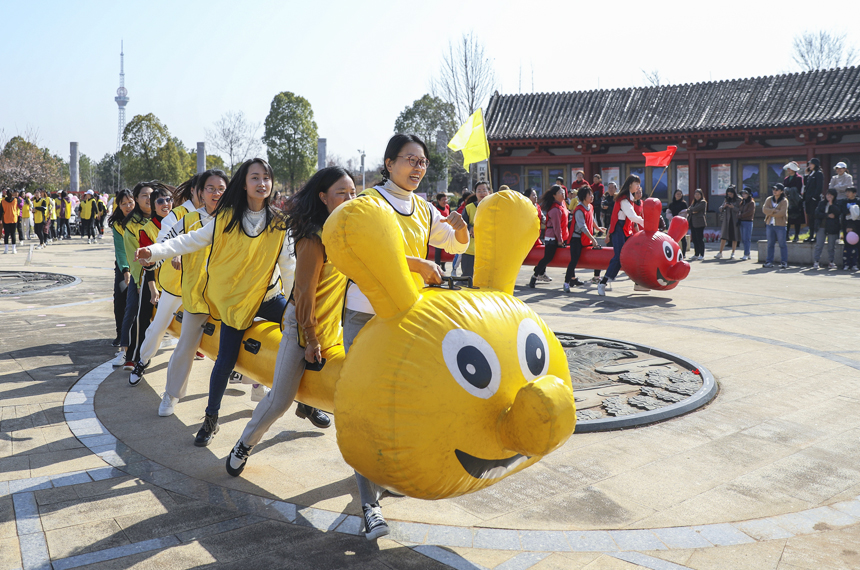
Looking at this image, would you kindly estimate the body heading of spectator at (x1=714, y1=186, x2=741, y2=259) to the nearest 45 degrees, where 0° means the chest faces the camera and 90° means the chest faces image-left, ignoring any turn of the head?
approximately 45°

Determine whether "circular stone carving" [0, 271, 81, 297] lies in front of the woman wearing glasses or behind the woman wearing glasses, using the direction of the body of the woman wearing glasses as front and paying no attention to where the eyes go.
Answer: behind

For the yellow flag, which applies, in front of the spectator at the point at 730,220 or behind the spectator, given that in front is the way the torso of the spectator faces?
in front

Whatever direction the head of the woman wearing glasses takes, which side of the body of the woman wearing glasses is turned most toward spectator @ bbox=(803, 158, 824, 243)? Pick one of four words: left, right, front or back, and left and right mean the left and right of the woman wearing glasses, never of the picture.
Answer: left

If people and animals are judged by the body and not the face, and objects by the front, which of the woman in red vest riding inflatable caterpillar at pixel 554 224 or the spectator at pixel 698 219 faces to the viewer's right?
the woman in red vest riding inflatable caterpillar at pixel 554 224

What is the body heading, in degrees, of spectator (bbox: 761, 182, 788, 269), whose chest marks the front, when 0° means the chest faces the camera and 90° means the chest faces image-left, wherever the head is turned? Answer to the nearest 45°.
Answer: approximately 45°

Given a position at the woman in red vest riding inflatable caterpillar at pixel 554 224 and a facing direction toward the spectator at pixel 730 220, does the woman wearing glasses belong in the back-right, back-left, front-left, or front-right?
back-right

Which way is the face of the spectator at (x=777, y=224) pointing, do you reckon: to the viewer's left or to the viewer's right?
to the viewer's left
